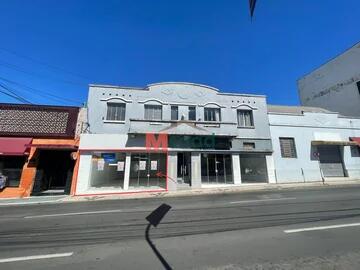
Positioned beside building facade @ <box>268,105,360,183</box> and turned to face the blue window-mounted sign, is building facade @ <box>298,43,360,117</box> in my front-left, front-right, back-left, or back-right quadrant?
back-right

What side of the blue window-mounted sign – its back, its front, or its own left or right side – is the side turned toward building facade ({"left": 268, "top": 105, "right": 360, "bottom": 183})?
left

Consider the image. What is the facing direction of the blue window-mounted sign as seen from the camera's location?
facing the viewer

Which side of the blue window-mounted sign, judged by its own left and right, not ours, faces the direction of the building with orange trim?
right

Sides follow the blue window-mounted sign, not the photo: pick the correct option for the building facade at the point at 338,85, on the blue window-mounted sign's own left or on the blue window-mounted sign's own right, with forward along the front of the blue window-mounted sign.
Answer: on the blue window-mounted sign's own left
